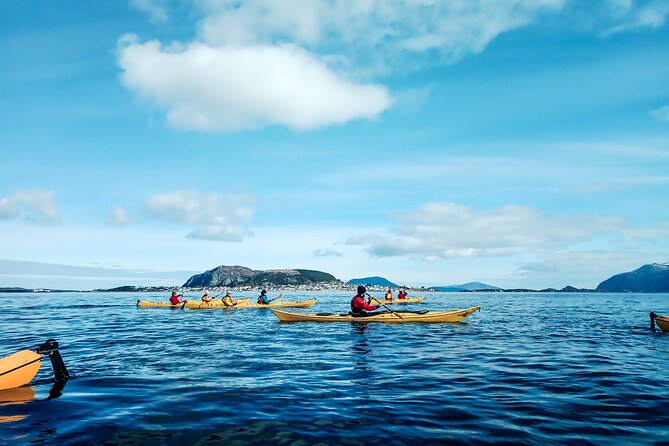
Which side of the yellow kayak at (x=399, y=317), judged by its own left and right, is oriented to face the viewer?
right

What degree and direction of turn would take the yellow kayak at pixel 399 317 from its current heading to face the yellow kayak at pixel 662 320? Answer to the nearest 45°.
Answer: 0° — it already faces it

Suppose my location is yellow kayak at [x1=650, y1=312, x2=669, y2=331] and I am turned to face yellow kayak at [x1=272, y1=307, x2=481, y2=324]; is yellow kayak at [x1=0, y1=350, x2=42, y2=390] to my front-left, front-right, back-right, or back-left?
front-left

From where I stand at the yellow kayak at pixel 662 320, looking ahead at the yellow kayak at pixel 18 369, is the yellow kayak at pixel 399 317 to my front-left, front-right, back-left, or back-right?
front-right

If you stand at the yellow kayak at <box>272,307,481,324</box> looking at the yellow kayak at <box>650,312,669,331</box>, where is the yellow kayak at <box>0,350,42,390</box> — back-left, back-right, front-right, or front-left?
back-right

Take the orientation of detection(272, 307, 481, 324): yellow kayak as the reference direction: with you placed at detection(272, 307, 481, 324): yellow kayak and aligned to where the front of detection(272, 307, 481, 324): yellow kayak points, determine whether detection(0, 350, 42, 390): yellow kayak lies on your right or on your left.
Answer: on your right
